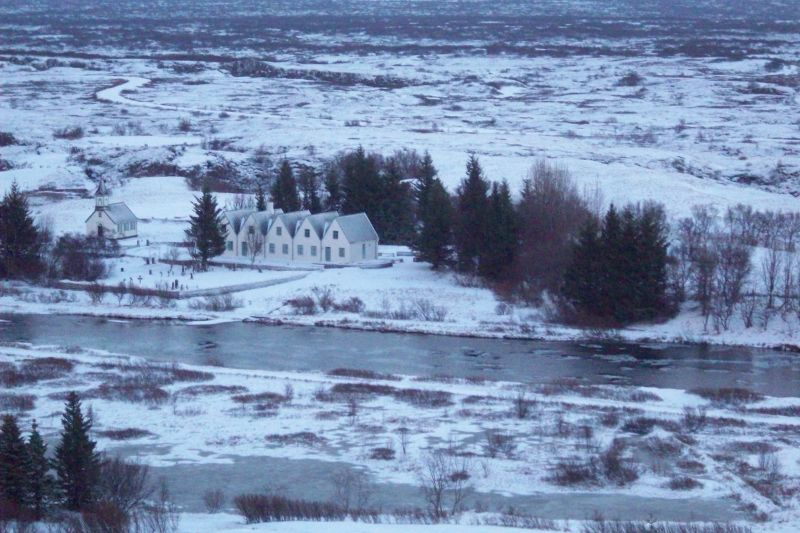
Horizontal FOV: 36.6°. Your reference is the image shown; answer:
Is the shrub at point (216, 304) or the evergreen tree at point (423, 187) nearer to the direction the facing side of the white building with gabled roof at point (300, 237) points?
the shrub

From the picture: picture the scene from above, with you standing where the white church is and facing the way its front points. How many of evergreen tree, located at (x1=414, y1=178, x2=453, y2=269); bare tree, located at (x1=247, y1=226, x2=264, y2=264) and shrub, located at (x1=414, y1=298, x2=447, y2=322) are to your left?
3

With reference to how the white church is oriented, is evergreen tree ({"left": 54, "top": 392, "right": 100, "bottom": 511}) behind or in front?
in front

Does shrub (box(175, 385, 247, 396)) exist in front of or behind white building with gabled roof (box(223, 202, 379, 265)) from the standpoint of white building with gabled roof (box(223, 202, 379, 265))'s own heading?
in front

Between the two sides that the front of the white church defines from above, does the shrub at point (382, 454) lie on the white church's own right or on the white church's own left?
on the white church's own left

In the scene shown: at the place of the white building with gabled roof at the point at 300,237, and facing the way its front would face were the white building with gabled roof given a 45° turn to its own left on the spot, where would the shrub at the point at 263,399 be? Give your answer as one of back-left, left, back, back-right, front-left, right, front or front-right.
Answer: front

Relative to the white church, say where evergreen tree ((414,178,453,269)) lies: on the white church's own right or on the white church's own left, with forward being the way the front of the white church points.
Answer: on the white church's own left

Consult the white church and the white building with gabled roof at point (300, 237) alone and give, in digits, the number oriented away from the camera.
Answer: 0

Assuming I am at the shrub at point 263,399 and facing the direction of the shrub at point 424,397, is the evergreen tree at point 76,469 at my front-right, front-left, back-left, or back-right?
back-right

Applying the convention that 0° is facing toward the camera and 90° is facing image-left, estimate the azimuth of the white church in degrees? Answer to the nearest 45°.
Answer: approximately 45°

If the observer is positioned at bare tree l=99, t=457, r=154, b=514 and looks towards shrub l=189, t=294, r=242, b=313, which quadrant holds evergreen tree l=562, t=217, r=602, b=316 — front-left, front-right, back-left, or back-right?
front-right

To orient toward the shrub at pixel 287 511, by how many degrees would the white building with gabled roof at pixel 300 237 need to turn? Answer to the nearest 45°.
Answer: approximately 45° to its left

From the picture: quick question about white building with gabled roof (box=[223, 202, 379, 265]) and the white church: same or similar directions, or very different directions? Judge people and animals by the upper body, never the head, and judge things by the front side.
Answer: same or similar directions

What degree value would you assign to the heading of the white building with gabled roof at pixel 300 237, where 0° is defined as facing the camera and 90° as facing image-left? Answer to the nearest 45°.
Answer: approximately 45°

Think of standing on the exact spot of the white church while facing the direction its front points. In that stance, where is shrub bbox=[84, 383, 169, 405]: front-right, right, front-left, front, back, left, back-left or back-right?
front-left

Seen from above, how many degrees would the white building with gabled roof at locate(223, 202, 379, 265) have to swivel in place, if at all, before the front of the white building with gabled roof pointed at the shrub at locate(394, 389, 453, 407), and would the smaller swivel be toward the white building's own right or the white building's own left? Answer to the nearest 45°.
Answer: approximately 45° to the white building's own left
